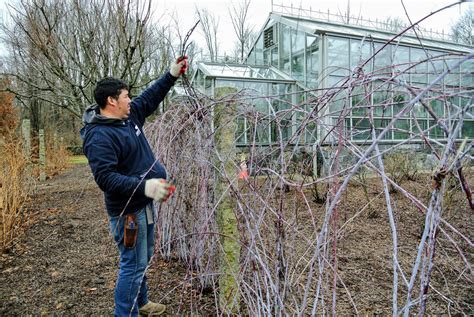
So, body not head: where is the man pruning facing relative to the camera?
to the viewer's right

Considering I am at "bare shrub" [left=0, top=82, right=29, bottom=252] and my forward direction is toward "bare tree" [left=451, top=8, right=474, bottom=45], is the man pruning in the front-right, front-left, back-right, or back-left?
back-right

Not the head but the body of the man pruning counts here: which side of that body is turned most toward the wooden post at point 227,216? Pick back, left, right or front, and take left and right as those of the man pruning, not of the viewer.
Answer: front

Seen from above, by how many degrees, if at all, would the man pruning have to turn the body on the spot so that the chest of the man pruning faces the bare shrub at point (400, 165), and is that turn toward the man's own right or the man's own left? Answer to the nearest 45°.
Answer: approximately 45° to the man's own left

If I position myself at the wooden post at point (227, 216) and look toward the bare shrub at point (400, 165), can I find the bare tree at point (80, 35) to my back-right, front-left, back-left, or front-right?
front-left

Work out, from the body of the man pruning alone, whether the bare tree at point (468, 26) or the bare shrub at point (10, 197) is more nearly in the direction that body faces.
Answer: the bare tree

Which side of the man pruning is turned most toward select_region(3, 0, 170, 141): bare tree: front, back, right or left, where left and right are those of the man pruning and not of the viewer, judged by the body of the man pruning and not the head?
left

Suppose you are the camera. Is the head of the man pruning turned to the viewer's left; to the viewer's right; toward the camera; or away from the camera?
to the viewer's right

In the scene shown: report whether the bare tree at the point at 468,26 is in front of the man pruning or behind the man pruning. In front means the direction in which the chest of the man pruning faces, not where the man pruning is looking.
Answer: in front
